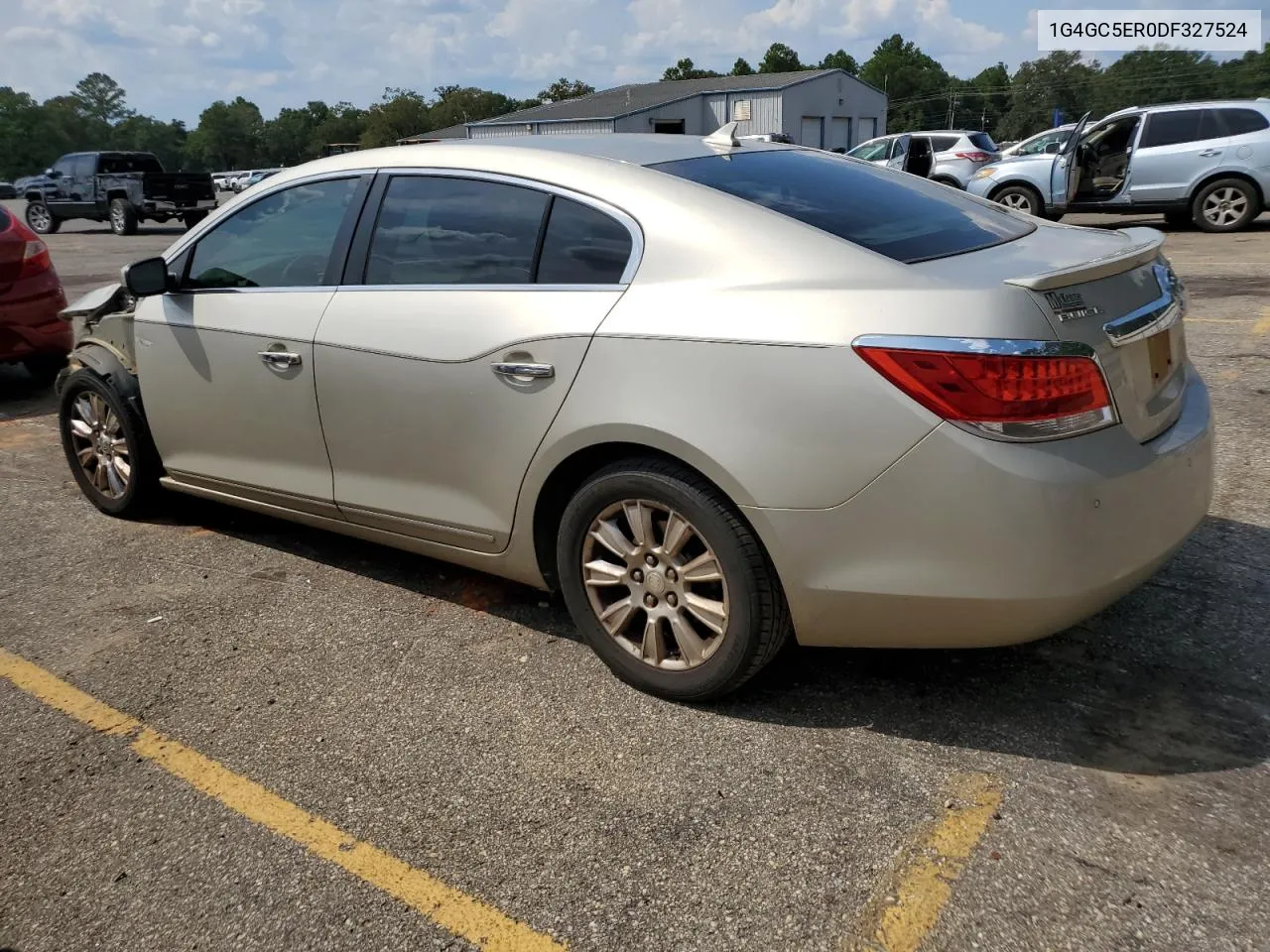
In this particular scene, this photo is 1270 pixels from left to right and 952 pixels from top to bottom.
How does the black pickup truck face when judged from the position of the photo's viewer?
facing away from the viewer and to the left of the viewer

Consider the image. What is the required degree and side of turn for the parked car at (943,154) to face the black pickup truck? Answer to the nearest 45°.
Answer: approximately 45° to its left

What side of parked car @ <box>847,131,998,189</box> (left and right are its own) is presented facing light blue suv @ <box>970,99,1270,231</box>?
back

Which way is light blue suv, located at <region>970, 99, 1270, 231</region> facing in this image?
to the viewer's left

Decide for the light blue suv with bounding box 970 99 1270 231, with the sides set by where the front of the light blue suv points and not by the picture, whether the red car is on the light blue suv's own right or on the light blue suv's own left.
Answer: on the light blue suv's own left

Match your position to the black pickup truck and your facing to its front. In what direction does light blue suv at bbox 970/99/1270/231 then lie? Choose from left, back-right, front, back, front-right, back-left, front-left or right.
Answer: back

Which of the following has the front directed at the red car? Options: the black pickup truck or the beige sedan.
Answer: the beige sedan

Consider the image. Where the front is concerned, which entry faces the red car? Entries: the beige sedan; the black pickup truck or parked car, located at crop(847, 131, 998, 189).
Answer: the beige sedan
